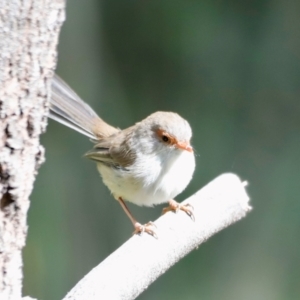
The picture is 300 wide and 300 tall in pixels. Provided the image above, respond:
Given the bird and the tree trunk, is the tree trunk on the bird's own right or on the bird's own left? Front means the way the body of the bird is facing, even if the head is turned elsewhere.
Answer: on the bird's own right

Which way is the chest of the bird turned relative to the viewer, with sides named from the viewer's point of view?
facing the viewer and to the right of the viewer
